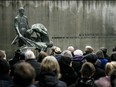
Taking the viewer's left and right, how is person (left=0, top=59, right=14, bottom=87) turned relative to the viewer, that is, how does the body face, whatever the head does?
facing away from the viewer

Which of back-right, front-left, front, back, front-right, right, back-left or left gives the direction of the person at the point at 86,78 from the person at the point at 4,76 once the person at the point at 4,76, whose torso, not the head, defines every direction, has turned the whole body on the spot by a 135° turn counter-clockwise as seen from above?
back-left

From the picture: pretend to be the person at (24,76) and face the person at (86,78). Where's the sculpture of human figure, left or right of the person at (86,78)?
left

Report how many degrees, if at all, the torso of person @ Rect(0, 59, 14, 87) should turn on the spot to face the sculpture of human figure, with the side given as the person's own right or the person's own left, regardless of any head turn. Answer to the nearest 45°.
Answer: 0° — they already face it
